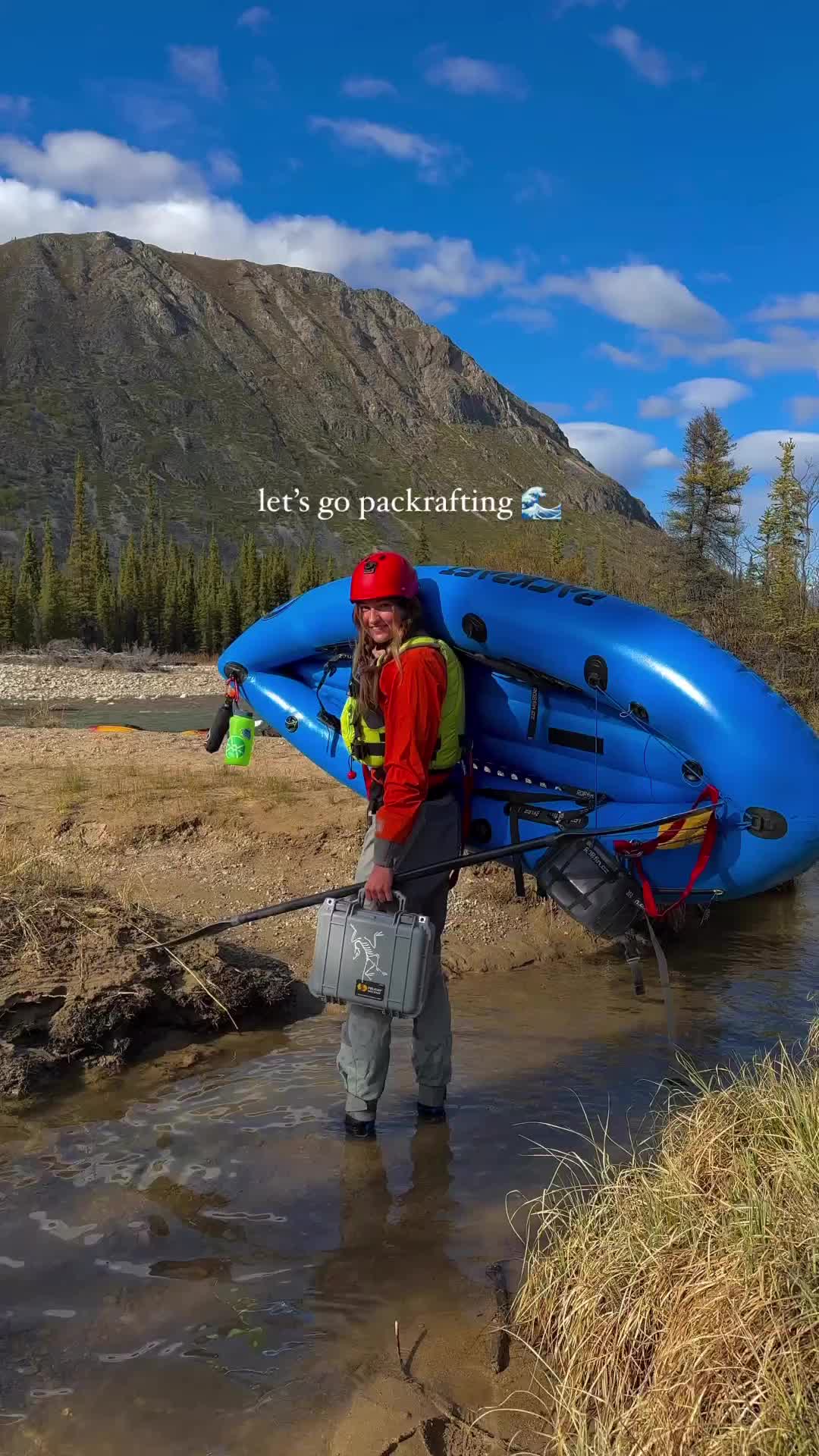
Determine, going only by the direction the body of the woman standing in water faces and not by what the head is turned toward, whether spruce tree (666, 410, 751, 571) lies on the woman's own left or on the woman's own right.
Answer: on the woman's own right

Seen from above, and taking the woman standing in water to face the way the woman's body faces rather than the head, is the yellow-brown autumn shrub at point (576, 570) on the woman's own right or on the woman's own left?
on the woman's own right

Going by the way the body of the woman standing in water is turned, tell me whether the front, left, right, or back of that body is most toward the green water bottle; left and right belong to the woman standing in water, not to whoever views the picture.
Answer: right

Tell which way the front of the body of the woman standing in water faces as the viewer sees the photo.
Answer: to the viewer's left

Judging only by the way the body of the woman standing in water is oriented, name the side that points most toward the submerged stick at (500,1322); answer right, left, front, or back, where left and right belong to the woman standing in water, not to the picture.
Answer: left
